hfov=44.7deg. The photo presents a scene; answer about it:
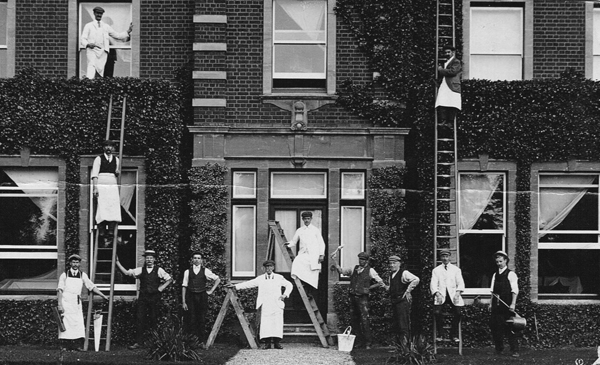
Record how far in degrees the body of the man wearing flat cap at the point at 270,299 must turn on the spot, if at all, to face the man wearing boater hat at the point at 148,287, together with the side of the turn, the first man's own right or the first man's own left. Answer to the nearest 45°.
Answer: approximately 90° to the first man's own right

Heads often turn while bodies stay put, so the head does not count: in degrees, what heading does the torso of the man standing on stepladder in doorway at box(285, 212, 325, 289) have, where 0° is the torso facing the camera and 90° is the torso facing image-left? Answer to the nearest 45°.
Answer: approximately 0°

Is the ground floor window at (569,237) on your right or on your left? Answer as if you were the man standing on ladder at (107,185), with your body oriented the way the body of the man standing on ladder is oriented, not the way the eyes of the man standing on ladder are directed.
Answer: on your left

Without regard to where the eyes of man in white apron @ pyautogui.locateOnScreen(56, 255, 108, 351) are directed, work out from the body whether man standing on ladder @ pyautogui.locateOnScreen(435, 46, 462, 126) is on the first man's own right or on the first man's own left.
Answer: on the first man's own left

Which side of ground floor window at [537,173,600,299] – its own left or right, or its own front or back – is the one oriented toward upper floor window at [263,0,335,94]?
right
